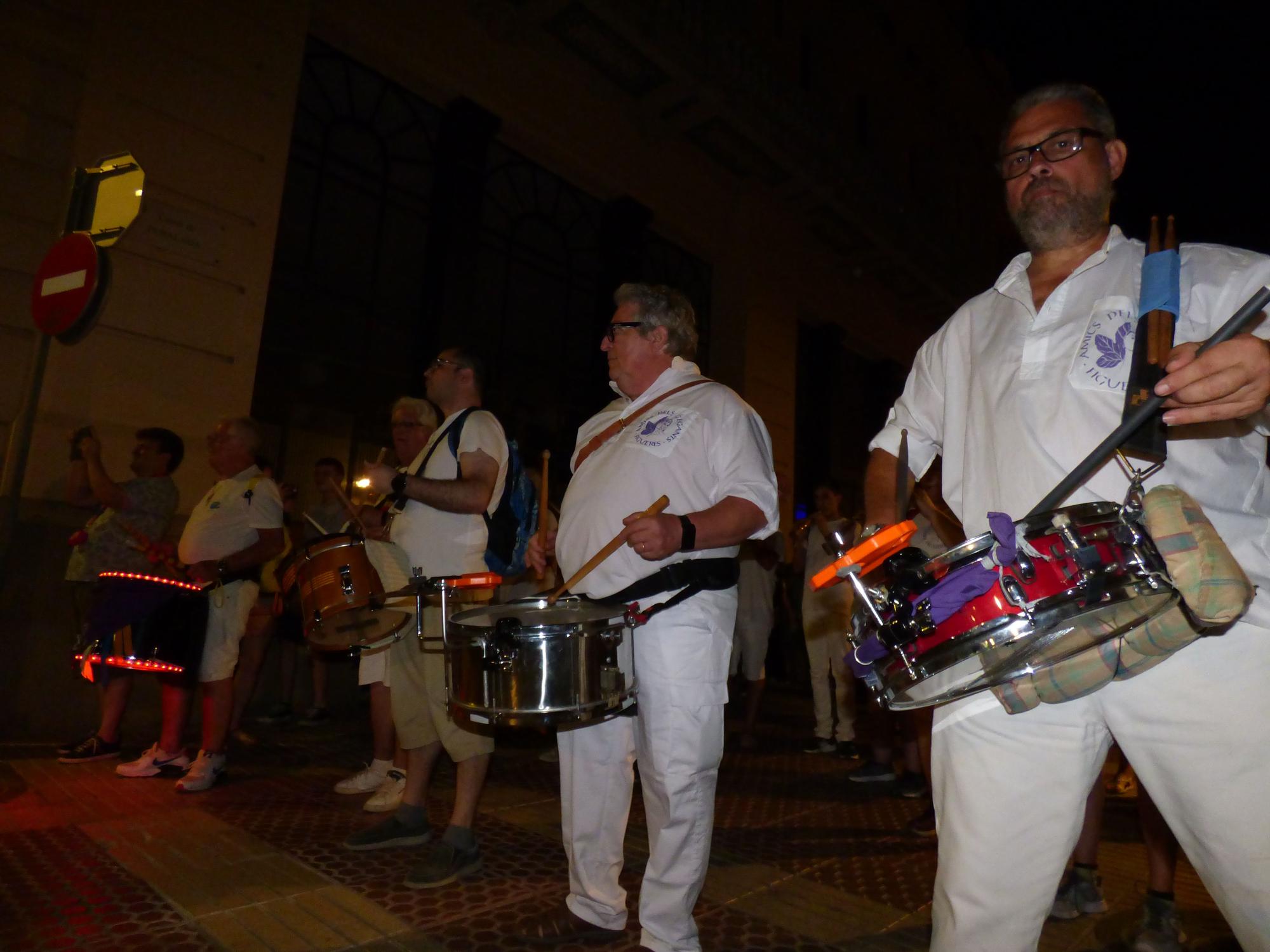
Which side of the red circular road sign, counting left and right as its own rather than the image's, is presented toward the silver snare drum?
left

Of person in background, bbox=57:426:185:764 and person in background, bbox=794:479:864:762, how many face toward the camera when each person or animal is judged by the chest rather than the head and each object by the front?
1

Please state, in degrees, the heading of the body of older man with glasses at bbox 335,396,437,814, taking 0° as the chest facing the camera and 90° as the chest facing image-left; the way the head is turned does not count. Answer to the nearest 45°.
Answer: approximately 45°

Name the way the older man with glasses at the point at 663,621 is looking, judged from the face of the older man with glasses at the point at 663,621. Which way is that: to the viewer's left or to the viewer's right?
to the viewer's left

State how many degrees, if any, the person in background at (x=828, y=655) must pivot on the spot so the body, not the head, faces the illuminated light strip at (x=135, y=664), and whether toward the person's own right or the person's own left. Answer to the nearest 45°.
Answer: approximately 45° to the person's own right

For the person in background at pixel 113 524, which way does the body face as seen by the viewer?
to the viewer's left

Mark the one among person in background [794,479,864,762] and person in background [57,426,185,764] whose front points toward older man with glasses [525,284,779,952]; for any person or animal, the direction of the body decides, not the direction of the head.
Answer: person in background [794,479,864,762]

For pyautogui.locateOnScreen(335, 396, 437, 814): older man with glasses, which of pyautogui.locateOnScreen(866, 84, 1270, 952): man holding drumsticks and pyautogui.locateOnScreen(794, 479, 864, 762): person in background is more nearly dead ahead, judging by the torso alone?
the man holding drumsticks

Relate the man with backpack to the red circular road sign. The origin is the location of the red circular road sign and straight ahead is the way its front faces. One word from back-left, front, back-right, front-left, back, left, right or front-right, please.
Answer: left
